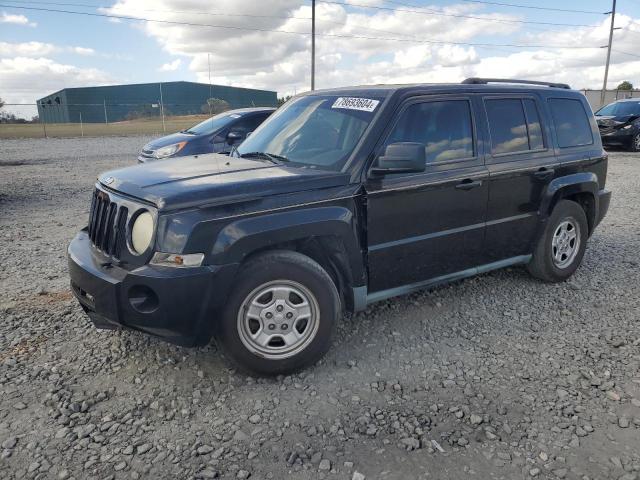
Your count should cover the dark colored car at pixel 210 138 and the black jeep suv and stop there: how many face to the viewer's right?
0

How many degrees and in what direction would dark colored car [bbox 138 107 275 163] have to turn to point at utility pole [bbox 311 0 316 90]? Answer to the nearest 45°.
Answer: approximately 135° to its right

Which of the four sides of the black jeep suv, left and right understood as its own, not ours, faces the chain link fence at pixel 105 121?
right

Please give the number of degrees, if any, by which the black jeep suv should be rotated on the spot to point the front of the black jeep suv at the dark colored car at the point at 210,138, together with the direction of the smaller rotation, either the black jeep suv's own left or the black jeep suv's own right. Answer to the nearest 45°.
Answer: approximately 135° to the black jeep suv's own right

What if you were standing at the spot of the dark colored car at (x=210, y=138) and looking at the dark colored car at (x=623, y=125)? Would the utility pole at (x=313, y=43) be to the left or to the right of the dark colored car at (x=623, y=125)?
left

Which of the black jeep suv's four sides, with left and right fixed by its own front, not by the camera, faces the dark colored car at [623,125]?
back

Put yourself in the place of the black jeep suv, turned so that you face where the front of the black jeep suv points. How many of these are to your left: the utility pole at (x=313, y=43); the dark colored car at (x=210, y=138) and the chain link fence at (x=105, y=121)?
0

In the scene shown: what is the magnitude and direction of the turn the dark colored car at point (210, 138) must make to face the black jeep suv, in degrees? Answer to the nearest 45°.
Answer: approximately 45° to its left

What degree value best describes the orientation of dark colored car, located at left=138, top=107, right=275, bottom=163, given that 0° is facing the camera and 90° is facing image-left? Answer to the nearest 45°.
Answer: approximately 45°

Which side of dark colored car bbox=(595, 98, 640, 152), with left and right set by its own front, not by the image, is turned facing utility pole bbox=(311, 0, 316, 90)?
right

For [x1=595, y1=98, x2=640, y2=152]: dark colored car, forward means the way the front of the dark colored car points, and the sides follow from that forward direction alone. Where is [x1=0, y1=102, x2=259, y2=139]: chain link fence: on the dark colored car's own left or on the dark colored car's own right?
on the dark colored car's own right

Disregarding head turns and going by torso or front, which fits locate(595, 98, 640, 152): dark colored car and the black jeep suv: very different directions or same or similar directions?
same or similar directions

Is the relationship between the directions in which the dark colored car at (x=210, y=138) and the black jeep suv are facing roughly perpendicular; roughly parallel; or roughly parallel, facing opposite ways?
roughly parallel

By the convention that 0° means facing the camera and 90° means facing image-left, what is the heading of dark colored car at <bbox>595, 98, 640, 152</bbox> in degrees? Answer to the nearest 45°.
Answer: approximately 45°

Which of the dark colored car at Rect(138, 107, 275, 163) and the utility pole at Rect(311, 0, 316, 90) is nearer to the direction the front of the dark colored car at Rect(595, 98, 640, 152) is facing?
the dark colored car

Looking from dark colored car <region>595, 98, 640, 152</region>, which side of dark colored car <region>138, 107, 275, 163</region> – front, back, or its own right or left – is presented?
back
